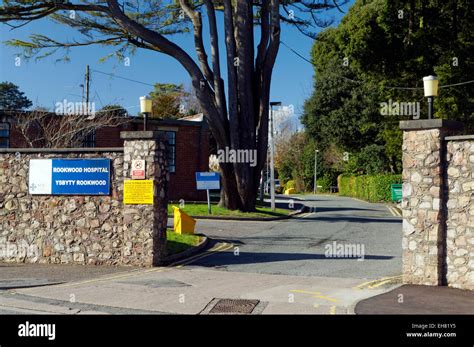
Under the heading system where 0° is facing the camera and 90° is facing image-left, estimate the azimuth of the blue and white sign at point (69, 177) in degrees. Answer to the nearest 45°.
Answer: approximately 0°

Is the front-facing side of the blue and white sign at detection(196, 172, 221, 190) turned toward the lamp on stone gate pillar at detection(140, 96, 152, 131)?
yes

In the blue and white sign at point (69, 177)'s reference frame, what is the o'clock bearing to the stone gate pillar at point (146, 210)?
The stone gate pillar is roughly at 10 o'clock from the blue and white sign.

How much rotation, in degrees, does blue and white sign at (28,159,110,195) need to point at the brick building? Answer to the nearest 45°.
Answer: approximately 180°

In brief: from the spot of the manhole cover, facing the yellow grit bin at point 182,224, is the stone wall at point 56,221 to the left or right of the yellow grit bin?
left

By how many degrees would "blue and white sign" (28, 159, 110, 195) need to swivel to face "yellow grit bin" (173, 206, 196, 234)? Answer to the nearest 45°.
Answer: approximately 135° to its left

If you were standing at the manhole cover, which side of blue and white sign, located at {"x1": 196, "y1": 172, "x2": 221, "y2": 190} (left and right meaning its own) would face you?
front

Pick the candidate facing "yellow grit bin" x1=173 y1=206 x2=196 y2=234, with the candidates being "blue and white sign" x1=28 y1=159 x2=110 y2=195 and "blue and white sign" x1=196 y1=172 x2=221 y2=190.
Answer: "blue and white sign" x1=196 y1=172 x2=221 y2=190

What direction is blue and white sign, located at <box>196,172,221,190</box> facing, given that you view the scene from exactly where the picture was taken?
facing the viewer

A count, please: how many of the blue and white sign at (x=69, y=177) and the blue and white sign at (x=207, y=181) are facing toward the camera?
2

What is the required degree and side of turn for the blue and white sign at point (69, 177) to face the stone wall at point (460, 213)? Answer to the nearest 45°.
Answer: approximately 45° to its left

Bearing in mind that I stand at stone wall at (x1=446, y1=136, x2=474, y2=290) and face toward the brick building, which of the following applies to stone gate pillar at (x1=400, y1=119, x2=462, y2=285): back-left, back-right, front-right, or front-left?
front-left

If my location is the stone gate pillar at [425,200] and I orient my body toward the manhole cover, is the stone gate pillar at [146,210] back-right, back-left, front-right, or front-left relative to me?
front-right

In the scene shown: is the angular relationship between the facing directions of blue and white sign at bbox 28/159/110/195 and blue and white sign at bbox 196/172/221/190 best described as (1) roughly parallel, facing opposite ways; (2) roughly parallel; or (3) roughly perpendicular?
roughly parallel

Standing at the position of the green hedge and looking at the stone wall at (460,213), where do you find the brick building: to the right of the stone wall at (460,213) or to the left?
right

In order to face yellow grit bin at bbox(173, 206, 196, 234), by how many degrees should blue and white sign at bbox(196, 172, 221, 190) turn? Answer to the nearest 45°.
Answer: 0° — it already faces it

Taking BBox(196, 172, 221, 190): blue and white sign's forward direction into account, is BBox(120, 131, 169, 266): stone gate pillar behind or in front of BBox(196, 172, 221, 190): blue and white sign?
in front
